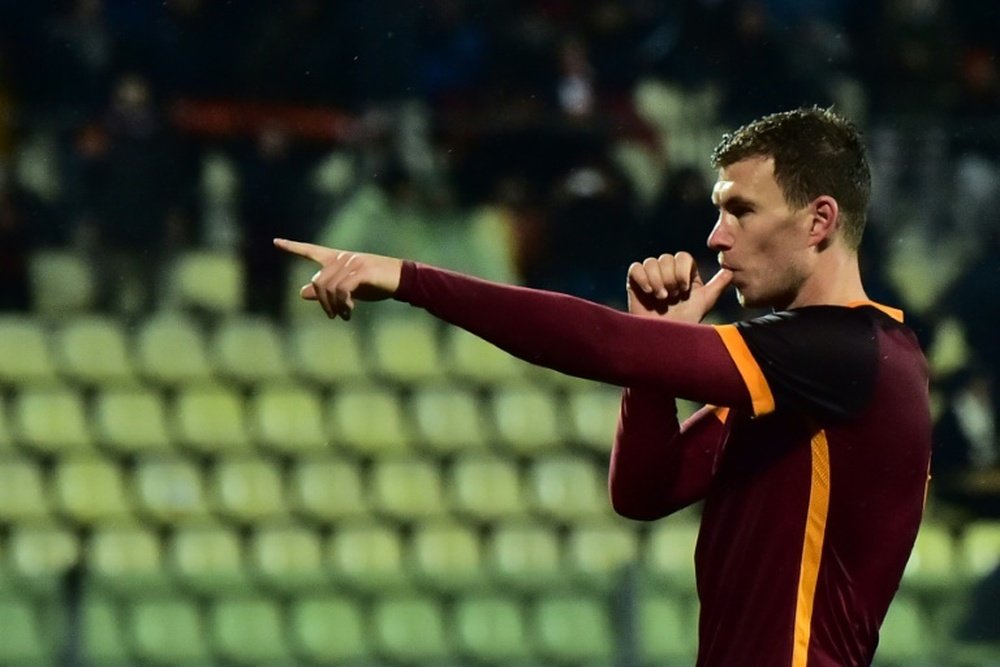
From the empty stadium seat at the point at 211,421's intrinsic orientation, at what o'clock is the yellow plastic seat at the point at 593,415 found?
The yellow plastic seat is roughly at 9 o'clock from the empty stadium seat.

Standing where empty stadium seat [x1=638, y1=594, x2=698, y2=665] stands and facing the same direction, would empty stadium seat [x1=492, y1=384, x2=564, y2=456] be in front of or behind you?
behind

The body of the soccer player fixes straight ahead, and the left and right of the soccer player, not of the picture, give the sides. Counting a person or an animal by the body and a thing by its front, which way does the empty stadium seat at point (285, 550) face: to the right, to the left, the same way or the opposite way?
to the left

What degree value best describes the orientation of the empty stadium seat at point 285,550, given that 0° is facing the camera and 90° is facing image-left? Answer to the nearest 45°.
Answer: approximately 0°

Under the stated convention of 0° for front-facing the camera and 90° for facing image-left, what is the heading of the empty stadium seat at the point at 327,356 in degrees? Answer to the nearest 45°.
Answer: approximately 0°

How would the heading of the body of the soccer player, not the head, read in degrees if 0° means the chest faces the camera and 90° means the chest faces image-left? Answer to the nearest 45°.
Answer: approximately 90°

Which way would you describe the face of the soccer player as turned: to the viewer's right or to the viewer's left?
to the viewer's left

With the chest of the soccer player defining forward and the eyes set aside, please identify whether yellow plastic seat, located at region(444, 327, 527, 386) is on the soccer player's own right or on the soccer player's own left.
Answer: on the soccer player's own right
